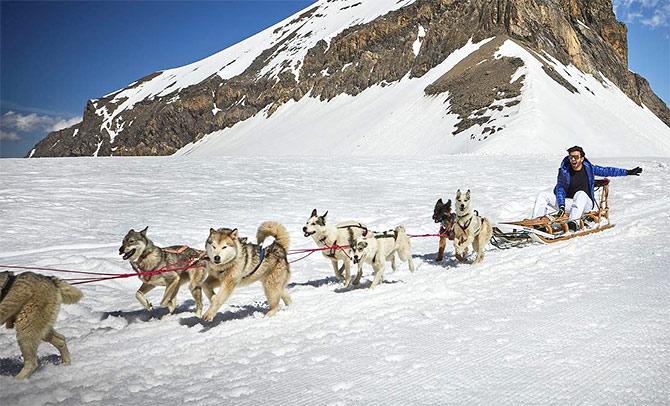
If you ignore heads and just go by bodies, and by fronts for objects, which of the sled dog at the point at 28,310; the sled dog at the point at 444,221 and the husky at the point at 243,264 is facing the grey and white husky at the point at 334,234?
the sled dog at the point at 444,221

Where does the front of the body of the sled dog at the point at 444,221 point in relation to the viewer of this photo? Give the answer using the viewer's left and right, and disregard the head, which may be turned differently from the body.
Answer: facing the viewer and to the left of the viewer

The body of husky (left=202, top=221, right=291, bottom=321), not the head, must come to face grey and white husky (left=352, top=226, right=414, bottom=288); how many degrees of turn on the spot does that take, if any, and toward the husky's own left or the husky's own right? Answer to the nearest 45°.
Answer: approximately 180°

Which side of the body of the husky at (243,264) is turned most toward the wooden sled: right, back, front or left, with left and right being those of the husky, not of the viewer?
back

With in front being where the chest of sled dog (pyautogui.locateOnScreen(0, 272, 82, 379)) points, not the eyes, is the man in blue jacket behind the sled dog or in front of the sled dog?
behind

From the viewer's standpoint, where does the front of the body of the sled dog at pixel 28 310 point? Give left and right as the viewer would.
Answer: facing to the left of the viewer

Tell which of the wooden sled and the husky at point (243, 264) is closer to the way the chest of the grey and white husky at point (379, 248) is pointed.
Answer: the husky

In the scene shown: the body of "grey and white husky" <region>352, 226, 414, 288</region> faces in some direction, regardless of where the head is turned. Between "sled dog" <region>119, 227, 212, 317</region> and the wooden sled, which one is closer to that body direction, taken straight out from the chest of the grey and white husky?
the sled dog

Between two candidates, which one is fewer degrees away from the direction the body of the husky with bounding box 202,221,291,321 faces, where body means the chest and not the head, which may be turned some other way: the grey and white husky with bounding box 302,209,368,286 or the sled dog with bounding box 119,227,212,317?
the sled dog

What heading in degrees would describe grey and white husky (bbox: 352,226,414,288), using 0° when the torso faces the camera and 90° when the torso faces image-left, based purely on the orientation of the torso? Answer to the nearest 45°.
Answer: approximately 45°
